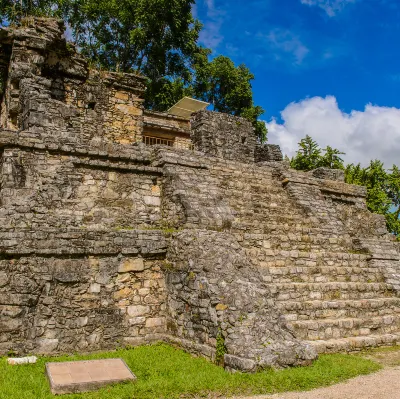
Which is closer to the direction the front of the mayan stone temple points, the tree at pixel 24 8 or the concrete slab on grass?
the concrete slab on grass

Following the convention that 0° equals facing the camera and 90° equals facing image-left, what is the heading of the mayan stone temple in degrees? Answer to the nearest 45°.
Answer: approximately 315°

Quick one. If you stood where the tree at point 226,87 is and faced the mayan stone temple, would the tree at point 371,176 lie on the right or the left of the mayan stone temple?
left

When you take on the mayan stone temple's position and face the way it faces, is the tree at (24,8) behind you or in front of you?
behind

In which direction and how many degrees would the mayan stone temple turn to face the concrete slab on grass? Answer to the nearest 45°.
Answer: approximately 45° to its right

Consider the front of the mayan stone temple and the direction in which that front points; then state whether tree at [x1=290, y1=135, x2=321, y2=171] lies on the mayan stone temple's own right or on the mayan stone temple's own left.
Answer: on the mayan stone temple's own left

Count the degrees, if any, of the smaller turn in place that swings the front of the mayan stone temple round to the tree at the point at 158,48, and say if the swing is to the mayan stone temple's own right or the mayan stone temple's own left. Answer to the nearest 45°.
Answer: approximately 135° to the mayan stone temple's own left

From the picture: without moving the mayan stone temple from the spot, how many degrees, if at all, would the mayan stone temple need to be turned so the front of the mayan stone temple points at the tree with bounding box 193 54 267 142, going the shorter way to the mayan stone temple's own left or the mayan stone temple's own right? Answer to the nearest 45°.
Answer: approximately 135° to the mayan stone temple's own left

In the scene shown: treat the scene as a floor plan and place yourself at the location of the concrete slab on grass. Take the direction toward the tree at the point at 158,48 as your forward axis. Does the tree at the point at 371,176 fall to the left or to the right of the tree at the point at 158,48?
right

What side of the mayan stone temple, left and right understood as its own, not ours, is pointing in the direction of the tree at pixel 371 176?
left
